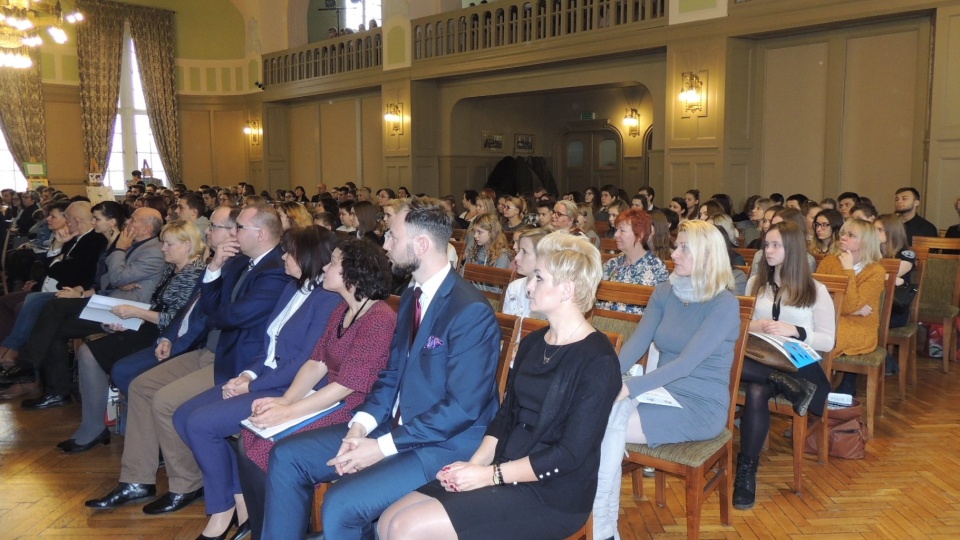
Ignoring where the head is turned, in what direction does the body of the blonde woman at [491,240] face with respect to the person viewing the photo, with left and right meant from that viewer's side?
facing the viewer and to the left of the viewer

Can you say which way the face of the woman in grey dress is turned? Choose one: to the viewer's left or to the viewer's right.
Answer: to the viewer's left

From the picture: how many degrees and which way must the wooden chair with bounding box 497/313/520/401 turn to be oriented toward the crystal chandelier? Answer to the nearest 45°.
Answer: approximately 90° to its right

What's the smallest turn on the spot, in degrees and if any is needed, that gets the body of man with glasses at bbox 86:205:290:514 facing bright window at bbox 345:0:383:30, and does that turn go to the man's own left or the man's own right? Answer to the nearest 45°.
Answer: approximately 90° to the man's own right

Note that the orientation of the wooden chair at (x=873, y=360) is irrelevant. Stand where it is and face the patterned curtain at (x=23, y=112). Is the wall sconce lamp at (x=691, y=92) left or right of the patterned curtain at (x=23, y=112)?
right

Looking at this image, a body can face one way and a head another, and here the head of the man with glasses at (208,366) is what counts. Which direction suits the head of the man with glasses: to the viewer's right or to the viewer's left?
to the viewer's left

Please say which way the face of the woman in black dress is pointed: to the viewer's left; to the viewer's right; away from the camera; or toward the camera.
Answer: to the viewer's left

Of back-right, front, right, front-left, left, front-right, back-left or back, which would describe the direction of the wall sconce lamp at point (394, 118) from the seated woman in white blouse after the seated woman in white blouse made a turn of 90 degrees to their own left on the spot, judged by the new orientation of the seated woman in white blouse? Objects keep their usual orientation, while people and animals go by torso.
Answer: back

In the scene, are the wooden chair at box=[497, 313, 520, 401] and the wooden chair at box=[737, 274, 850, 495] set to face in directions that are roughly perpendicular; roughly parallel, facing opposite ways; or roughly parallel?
roughly parallel

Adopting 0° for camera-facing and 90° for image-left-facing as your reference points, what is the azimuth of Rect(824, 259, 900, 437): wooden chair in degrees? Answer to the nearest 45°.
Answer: approximately 90°

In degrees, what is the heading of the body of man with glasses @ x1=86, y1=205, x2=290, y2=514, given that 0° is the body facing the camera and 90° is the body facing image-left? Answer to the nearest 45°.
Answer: approximately 90°

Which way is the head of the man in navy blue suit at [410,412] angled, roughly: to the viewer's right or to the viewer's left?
to the viewer's left
